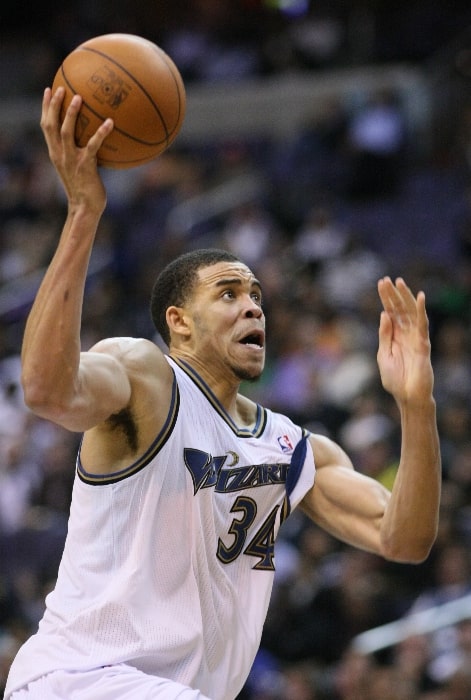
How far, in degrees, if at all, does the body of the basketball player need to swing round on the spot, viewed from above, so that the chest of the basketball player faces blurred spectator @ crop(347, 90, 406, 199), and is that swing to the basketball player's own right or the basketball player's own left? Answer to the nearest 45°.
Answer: approximately 135° to the basketball player's own left

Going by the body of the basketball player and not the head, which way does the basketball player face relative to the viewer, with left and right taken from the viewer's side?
facing the viewer and to the right of the viewer
